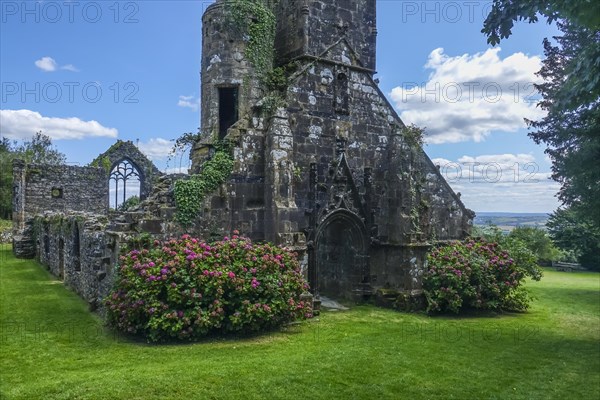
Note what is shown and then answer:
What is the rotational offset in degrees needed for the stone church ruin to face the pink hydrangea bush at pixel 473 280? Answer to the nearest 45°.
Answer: approximately 90° to its left

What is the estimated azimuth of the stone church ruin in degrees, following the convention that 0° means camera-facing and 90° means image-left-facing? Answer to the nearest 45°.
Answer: approximately 0°

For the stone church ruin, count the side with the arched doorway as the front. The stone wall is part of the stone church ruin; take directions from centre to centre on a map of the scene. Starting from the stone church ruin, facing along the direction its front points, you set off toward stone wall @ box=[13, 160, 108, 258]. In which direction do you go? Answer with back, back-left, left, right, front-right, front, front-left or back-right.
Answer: back-right

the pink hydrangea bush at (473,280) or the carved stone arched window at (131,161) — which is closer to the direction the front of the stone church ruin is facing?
the pink hydrangea bush

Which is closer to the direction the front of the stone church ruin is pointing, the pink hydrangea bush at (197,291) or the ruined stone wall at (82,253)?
the pink hydrangea bush

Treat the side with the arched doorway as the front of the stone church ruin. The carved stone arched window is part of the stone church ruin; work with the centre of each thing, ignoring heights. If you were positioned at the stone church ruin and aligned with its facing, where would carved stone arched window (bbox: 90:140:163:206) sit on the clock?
The carved stone arched window is roughly at 5 o'clock from the stone church ruin.
